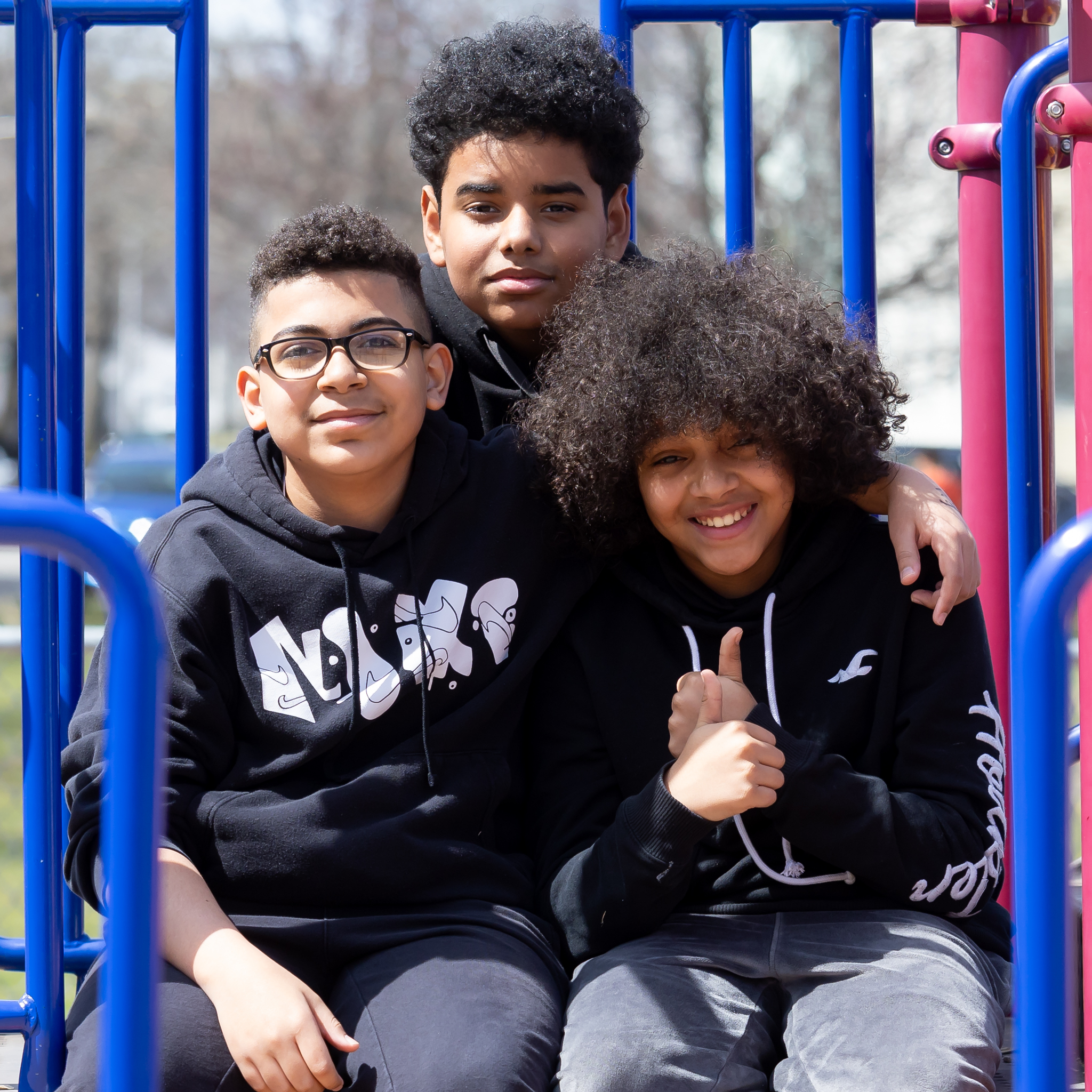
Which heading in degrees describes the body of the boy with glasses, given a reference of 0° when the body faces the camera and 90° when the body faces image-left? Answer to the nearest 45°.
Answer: approximately 0°

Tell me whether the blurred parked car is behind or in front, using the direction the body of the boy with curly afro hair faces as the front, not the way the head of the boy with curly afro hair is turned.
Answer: behind
